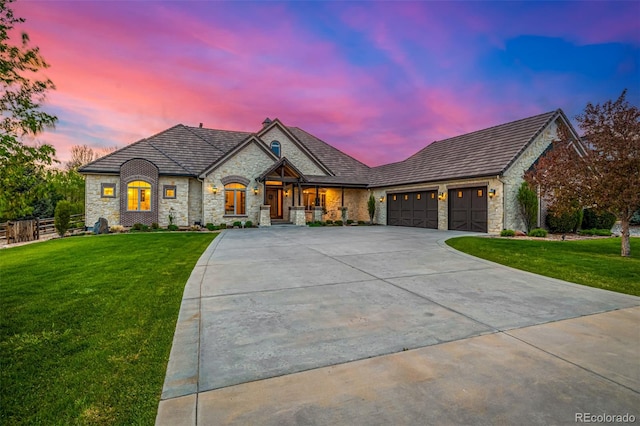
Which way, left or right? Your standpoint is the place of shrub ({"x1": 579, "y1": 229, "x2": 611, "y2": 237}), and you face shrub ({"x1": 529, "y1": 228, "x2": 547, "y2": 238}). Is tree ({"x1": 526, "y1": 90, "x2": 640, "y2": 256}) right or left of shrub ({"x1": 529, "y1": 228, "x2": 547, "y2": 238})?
left

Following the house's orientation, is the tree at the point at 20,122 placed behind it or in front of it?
in front

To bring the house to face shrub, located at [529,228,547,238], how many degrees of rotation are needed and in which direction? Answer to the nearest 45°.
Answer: approximately 45° to its left

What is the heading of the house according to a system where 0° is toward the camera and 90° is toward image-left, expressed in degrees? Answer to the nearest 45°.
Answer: approximately 0°

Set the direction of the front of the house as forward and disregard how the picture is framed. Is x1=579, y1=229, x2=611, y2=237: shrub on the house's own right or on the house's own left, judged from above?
on the house's own left

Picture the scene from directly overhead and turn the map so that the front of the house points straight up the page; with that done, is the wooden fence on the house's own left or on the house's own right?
on the house's own right

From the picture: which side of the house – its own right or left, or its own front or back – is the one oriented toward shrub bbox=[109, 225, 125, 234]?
right

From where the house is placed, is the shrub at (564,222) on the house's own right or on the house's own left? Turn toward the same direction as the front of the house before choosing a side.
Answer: on the house's own left

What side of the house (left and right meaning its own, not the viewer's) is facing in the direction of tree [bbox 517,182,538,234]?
left

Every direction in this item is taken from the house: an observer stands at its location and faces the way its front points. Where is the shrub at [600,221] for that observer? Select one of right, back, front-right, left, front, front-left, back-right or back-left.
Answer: left

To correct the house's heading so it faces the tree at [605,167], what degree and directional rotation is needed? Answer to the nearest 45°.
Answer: approximately 45° to its left
